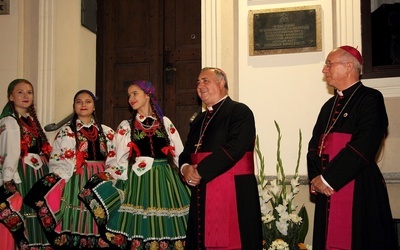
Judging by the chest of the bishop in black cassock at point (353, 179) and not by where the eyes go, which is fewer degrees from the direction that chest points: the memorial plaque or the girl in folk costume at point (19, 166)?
the girl in folk costume

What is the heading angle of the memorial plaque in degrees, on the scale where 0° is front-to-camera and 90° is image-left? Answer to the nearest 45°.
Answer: approximately 0°

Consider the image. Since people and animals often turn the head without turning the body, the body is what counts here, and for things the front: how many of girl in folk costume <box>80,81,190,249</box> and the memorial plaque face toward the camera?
2

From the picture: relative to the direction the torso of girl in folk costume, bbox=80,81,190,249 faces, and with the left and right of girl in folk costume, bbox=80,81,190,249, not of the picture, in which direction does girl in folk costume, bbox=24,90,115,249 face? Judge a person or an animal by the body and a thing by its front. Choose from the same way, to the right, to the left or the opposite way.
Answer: the same way

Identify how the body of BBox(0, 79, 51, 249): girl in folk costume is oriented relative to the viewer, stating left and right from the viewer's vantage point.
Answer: facing the viewer and to the right of the viewer

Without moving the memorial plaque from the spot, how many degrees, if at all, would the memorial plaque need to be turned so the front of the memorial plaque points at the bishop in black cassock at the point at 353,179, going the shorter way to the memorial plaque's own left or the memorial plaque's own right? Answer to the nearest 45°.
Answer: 0° — it already faces them

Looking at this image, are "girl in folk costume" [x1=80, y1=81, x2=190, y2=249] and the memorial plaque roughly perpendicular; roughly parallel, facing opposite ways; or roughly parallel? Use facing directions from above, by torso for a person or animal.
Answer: roughly parallel

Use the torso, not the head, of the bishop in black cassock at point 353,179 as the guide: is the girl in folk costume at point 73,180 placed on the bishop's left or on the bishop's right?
on the bishop's right

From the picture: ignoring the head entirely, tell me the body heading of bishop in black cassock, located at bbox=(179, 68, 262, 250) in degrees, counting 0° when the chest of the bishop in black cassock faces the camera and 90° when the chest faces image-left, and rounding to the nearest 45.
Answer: approximately 45°

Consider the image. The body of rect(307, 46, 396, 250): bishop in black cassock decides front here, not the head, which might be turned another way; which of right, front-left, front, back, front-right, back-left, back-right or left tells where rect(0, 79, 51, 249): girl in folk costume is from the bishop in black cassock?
front-right

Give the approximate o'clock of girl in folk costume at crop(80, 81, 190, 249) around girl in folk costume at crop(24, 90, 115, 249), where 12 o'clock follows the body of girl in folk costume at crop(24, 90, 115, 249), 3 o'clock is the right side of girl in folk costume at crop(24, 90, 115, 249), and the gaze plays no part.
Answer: girl in folk costume at crop(80, 81, 190, 249) is roughly at 10 o'clock from girl in folk costume at crop(24, 90, 115, 249).

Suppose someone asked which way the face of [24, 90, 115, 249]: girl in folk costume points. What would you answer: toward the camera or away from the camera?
toward the camera

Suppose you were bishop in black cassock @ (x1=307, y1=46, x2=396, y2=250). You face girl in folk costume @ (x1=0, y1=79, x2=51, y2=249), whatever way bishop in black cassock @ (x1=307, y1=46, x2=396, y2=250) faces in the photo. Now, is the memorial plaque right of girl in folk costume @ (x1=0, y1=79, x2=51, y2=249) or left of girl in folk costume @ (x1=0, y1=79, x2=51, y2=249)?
right

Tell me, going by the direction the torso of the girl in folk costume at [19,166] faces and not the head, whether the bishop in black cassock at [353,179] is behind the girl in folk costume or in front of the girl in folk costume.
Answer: in front
